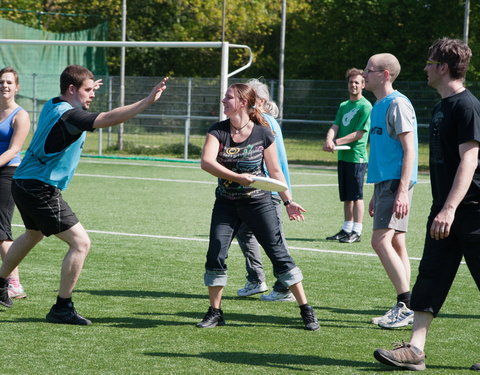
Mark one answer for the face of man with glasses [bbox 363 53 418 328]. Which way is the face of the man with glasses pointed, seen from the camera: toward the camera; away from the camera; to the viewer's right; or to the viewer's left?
to the viewer's left

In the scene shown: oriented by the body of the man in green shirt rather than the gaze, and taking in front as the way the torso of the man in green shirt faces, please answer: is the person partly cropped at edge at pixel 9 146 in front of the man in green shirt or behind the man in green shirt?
in front

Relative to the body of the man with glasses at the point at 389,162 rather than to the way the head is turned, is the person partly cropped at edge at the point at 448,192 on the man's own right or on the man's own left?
on the man's own left

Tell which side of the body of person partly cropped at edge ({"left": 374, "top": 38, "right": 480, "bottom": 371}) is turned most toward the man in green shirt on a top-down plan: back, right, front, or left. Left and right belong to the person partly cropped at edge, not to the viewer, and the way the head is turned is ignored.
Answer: right

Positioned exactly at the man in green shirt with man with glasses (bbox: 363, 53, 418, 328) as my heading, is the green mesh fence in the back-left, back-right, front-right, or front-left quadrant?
back-right

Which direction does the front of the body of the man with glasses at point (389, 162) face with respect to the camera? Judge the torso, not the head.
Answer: to the viewer's left

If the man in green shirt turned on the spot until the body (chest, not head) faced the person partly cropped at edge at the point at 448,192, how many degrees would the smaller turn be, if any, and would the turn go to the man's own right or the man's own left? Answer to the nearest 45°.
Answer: approximately 45° to the man's own left

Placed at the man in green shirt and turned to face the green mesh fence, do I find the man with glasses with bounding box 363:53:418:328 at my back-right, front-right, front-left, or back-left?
back-left

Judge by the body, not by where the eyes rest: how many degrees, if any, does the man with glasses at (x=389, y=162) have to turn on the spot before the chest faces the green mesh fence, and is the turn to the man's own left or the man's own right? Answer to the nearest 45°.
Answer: approximately 45° to the man's own right

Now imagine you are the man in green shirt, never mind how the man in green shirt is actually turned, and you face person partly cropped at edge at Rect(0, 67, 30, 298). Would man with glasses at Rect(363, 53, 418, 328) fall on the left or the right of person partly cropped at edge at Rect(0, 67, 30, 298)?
left

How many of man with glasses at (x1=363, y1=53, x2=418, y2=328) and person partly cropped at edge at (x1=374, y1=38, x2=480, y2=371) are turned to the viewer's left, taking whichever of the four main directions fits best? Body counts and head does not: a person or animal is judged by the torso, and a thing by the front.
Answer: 2

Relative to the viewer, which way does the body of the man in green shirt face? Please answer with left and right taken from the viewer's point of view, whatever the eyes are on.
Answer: facing the viewer and to the left of the viewer
